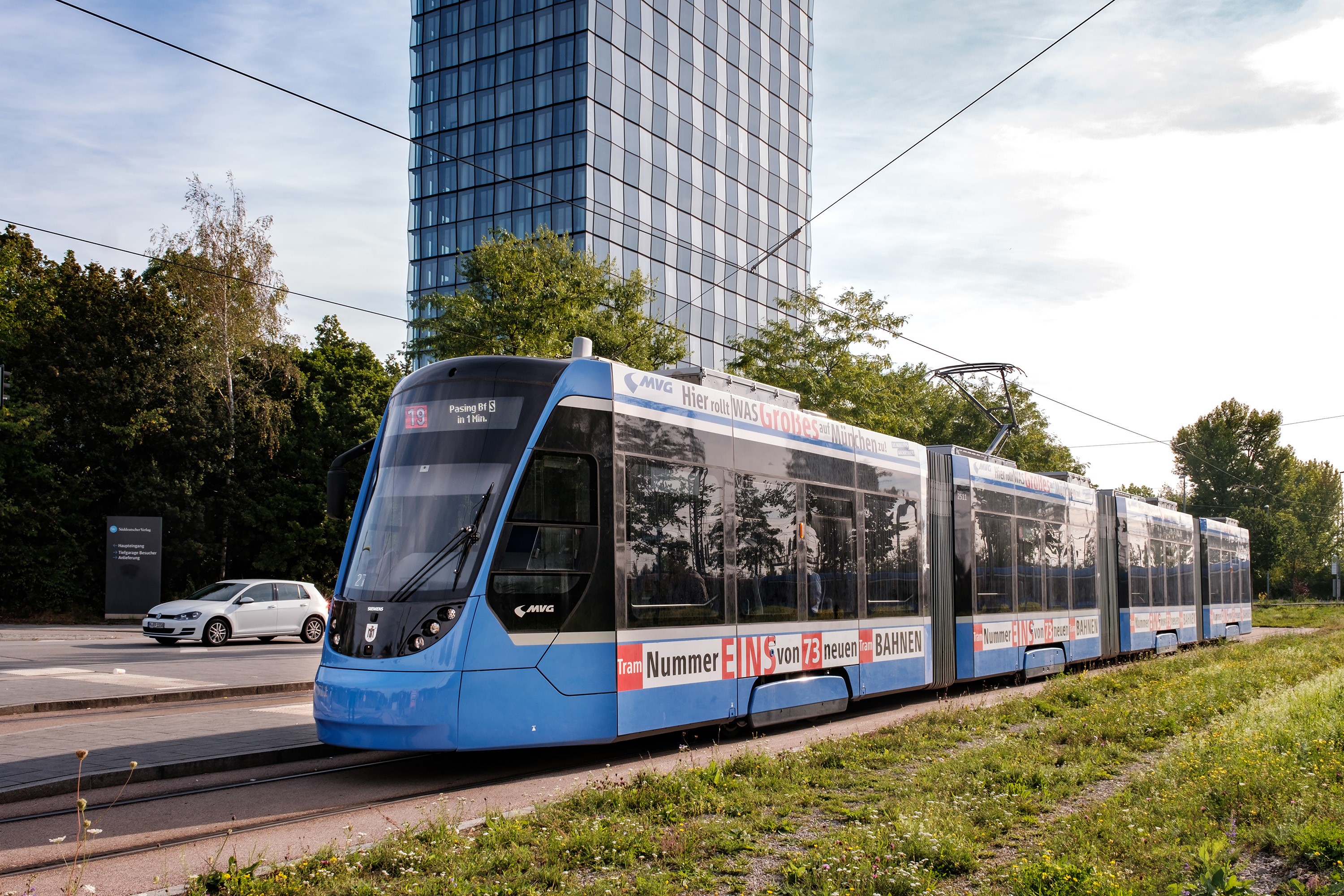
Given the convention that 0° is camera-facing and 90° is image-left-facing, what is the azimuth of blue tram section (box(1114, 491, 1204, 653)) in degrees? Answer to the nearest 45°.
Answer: approximately 45°

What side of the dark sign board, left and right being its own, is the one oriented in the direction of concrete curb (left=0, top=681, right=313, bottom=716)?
front

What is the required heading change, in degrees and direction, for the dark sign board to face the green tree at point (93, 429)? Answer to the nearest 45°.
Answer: approximately 180°

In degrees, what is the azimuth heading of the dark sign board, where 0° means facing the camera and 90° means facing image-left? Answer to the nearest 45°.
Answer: approximately 0°

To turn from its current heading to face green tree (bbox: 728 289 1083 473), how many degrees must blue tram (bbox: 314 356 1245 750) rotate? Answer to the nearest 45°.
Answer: approximately 135° to its right

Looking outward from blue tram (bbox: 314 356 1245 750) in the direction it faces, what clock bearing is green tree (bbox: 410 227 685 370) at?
The green tree is roughly at 4 o'clock from the blue tram.

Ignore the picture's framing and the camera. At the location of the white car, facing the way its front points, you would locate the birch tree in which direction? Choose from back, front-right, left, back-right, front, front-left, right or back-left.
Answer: back-right

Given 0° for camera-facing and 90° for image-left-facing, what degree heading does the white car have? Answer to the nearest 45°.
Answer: approximately 45°

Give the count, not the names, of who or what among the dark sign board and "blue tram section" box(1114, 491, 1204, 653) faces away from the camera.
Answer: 0

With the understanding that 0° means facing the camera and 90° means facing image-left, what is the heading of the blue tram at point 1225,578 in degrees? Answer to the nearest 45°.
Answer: approximately 45°

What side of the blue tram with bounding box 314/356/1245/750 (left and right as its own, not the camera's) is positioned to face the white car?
right
